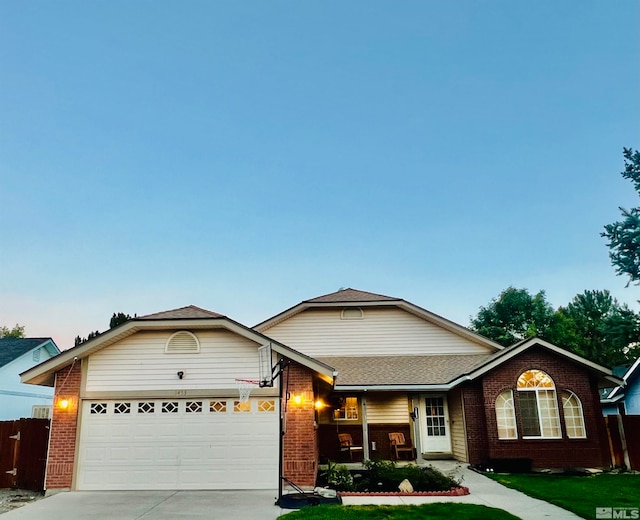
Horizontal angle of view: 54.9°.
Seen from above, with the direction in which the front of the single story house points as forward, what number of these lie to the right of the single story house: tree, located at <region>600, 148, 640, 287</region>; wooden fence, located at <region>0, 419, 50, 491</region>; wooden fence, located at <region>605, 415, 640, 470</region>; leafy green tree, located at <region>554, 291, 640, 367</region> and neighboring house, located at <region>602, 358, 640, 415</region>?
1

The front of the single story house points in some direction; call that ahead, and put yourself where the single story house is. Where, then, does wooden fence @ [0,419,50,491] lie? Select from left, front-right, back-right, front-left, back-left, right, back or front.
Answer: right

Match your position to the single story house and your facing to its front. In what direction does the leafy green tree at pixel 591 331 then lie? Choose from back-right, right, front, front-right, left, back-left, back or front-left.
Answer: back-left

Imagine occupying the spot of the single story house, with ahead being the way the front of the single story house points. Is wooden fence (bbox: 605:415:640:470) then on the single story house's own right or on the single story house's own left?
on the single story house's own left

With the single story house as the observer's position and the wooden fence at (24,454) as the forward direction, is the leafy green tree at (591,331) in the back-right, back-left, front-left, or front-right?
back-right

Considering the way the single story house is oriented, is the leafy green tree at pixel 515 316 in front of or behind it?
behind

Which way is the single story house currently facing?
toward the camera

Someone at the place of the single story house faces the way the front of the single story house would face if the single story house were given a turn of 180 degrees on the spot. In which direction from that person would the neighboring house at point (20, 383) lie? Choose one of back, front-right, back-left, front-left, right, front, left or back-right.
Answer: front-left

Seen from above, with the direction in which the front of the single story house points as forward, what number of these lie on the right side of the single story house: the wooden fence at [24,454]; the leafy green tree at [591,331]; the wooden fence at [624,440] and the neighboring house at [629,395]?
1

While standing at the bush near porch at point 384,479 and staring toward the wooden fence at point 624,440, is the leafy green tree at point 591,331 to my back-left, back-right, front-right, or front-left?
front-left

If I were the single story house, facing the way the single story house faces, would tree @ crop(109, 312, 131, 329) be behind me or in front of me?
behind

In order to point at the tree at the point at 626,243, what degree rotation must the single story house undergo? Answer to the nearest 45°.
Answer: approximately 90° to its left

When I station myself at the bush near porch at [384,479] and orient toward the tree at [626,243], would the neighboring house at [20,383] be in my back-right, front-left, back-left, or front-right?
back-left

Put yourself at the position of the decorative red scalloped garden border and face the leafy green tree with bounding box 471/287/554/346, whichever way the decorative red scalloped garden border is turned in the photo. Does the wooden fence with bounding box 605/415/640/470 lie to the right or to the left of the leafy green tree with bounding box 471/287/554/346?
right
